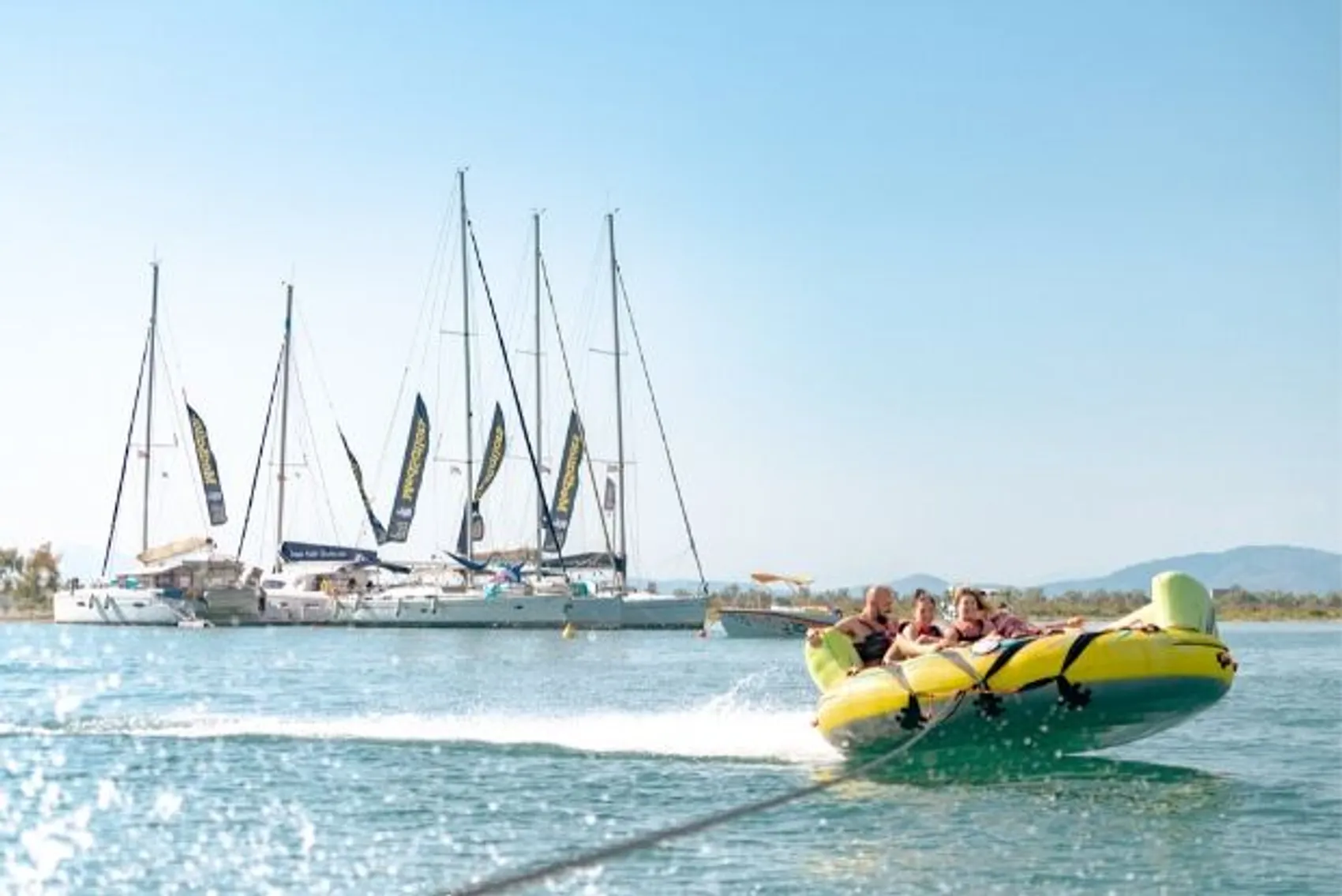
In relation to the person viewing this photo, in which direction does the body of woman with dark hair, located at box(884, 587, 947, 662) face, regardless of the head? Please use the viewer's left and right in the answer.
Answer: facing the viewer
